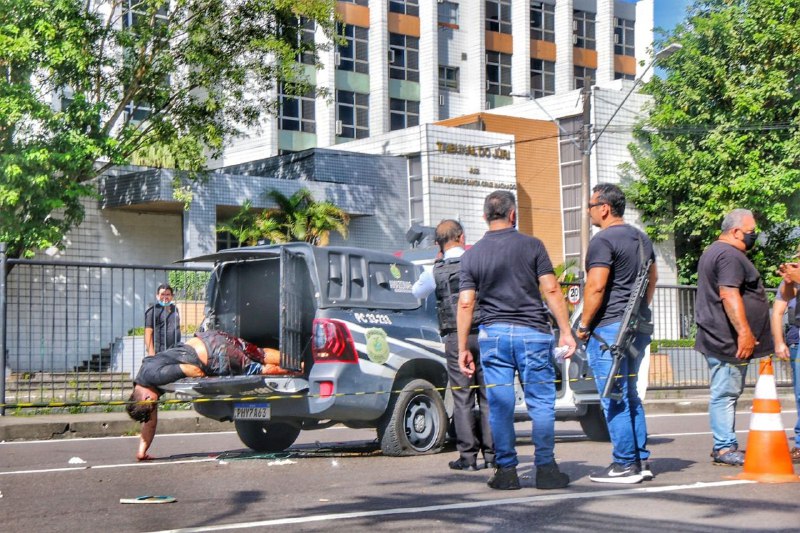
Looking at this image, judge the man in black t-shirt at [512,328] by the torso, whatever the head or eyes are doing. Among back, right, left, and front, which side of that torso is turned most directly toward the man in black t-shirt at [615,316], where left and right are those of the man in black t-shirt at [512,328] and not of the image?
right

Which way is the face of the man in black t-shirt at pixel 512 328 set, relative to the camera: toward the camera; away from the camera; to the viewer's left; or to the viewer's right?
away from the camera

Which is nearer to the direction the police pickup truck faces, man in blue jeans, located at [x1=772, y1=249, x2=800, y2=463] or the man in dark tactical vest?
the man in blue jeans

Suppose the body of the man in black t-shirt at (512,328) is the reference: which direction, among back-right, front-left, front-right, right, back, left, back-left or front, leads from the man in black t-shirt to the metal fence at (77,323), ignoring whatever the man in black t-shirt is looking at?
front-left

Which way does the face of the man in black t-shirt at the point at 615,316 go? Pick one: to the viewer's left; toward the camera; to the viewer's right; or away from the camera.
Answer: to the viewer's left

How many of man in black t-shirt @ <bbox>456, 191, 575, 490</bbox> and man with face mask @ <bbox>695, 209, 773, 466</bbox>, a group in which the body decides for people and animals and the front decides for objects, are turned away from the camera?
1

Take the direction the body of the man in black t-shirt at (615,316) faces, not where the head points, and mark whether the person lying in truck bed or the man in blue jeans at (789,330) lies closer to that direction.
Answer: the person lying in truck bed

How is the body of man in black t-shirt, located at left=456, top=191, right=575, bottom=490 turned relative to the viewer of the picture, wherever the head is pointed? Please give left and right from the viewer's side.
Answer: facing away from the viewer
